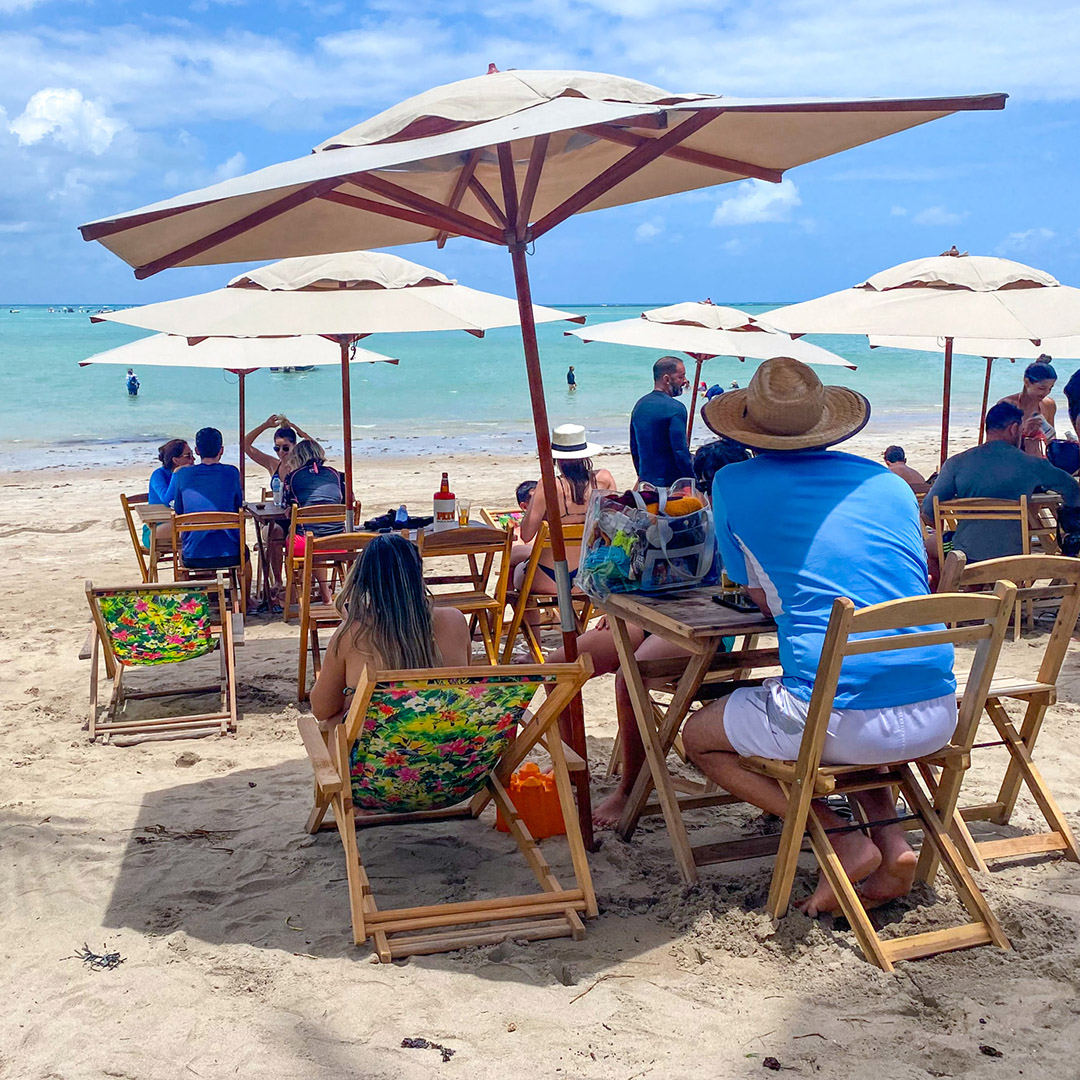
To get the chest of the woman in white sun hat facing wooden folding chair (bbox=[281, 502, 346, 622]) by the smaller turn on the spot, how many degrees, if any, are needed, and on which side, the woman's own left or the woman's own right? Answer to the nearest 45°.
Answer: approximately 45° to the woman's own left

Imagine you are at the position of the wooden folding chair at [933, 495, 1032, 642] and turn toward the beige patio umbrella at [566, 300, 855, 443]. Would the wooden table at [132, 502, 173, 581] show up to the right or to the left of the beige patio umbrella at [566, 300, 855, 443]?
left

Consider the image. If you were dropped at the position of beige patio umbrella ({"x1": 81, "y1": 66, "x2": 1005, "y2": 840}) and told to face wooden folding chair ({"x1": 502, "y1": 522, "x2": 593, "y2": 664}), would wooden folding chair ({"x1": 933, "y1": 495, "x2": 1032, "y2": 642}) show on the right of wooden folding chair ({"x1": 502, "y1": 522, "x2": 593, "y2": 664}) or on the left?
right

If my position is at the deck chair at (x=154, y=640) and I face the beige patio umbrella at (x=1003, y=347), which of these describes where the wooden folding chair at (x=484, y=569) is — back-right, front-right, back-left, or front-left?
front-right

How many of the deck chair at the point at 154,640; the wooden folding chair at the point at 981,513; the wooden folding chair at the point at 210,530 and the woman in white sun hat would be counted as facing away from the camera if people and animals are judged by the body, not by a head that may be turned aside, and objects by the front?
4

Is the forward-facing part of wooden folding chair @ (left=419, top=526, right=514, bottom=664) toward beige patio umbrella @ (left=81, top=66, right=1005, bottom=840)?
no

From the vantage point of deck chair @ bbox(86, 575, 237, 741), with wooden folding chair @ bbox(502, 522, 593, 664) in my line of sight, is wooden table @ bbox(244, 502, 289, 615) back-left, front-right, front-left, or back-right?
front-left

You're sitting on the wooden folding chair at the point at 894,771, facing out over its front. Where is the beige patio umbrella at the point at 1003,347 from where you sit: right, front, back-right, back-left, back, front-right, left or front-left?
front-right

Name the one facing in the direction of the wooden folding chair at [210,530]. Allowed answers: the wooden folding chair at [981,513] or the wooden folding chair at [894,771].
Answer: the wooden folding chair at [894,771]

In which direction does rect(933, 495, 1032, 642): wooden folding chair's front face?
away from the camera

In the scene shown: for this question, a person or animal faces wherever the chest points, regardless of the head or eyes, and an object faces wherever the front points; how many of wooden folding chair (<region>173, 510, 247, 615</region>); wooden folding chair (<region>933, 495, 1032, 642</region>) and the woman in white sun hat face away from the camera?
3

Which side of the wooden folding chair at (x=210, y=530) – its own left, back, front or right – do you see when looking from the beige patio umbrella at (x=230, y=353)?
front

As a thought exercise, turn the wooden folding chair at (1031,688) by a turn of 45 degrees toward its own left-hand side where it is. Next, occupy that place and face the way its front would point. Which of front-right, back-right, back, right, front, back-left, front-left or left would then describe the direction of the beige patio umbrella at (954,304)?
right

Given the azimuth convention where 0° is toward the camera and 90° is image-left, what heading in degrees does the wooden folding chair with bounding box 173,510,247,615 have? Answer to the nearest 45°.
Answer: approximately 180°

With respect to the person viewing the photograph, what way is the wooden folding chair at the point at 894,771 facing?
facing away from the viewer and to the left of the viewer

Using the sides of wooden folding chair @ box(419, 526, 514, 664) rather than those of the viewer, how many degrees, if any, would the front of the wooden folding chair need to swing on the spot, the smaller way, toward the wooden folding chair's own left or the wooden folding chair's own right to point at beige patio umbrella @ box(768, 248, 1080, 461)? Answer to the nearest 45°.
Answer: approximately 90° to the wooden folding chair's own right

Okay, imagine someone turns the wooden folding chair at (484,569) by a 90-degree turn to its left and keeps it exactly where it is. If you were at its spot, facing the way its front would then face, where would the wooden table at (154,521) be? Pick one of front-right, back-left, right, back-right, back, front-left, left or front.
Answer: right

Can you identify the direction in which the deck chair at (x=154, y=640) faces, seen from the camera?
facing away from the viewer

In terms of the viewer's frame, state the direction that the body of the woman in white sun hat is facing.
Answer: away from the camera
